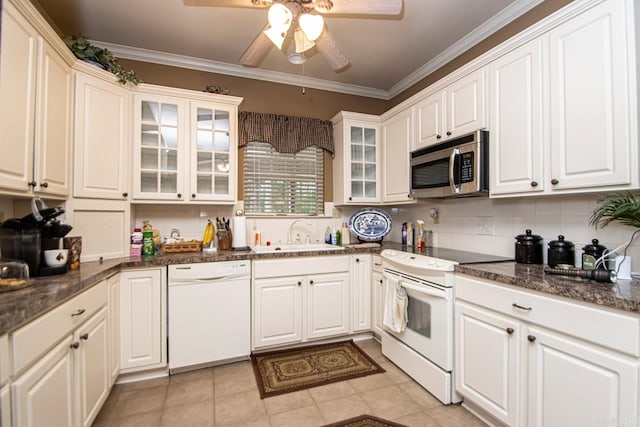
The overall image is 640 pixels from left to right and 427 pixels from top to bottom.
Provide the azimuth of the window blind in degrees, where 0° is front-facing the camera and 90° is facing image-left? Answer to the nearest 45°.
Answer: approximately 0°

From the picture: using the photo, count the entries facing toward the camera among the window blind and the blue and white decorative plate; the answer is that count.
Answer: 2

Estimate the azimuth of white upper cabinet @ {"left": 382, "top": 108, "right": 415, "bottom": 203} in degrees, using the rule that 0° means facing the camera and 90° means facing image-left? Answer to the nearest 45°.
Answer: approximately 45°

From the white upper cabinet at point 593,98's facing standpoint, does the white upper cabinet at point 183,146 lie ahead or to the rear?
ahead

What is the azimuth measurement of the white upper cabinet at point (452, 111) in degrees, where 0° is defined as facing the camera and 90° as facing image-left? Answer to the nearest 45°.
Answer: approximately 45°

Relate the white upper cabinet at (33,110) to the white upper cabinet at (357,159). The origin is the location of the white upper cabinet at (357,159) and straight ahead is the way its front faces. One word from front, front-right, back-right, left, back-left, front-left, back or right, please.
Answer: right

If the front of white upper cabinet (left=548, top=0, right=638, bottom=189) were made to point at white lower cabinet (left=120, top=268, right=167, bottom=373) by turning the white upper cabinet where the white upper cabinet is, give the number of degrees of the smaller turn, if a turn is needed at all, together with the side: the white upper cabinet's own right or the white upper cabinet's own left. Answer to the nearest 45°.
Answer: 0° — it already faces it
